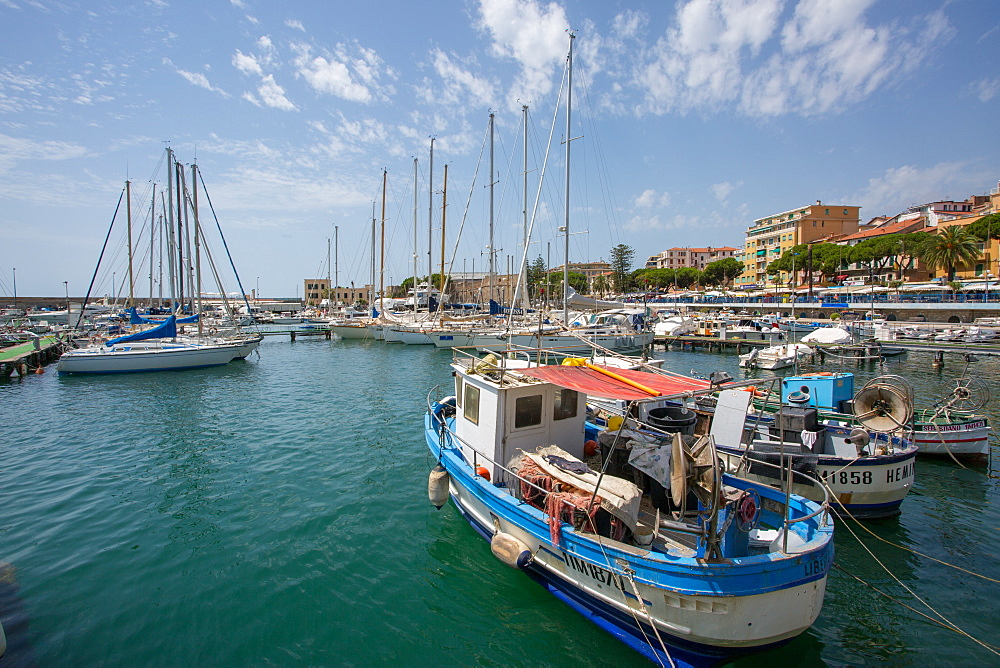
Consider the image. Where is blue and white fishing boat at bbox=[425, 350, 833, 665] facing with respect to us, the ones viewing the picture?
facing away from the viewer and to the left of the viewer

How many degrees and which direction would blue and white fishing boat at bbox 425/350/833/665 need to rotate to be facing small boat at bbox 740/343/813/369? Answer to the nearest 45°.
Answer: approximately 45° to its right

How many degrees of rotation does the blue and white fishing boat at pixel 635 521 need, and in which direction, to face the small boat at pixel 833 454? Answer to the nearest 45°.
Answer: approximately 90° to its right

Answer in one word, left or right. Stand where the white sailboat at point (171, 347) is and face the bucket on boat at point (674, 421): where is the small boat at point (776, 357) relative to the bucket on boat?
left

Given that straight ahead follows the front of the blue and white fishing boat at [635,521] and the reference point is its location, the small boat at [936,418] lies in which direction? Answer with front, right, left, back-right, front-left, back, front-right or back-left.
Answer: right
